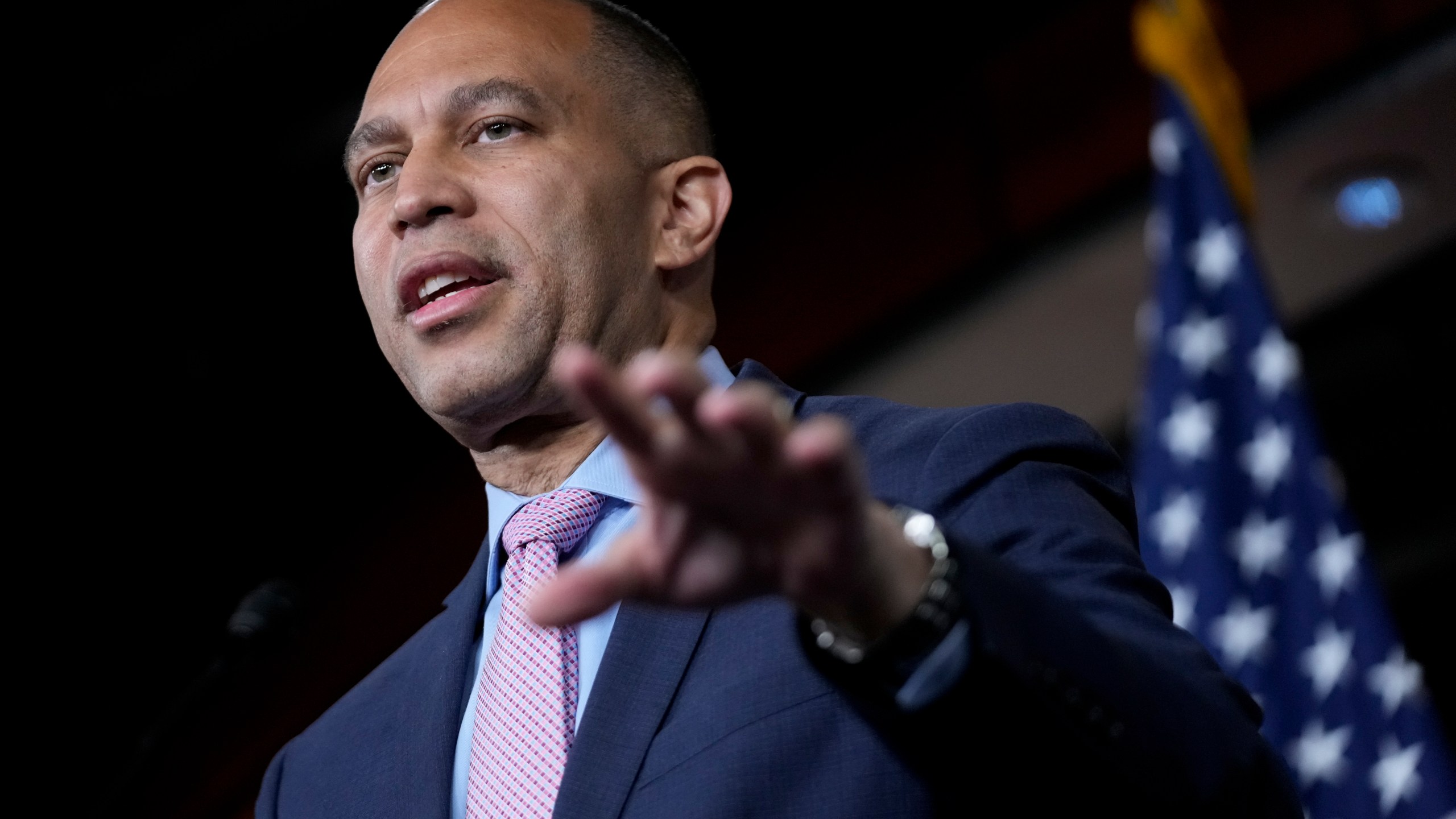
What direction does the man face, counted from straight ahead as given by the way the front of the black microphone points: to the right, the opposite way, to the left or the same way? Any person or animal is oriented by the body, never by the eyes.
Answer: the opposite way

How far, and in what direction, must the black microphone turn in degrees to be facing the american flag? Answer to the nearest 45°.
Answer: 0° — it already faces it

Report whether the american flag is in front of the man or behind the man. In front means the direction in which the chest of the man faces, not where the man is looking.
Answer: behind
